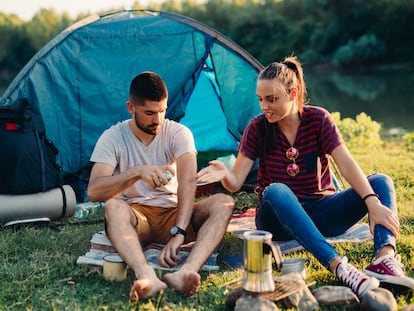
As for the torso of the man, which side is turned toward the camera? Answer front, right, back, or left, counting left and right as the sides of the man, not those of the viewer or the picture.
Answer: front

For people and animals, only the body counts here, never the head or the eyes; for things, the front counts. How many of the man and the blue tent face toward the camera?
2

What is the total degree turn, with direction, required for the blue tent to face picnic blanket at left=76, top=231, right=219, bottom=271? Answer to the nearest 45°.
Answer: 0° — it already faces it

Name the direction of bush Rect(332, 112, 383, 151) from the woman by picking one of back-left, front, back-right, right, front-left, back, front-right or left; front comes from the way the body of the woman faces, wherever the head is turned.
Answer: back

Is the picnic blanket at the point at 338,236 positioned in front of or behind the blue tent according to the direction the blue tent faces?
in front

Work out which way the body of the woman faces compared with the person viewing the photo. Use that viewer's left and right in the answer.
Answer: facing the viewer

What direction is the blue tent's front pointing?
toward the camera

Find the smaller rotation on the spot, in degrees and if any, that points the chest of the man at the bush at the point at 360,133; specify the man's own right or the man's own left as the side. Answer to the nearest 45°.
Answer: approximately 135° to the man's own left

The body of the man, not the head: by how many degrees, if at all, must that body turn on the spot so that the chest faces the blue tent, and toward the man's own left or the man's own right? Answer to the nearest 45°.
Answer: approximately 180°
